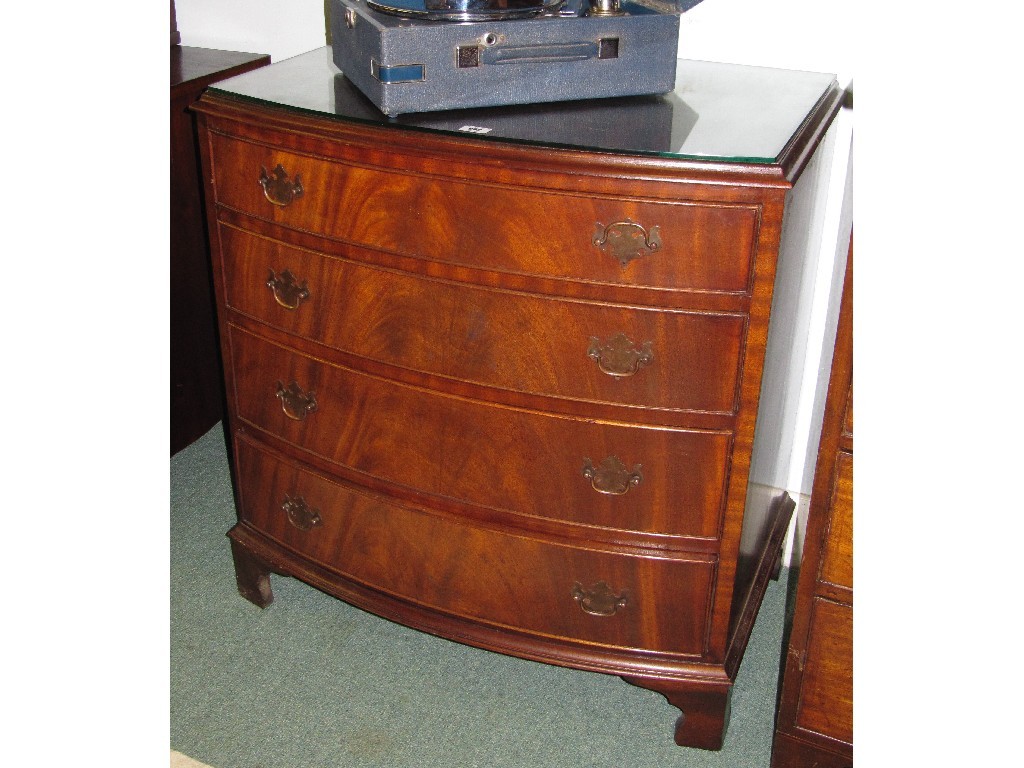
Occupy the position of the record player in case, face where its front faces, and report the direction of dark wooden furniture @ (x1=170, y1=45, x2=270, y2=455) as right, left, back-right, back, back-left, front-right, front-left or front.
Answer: back-right

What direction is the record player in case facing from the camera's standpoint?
toward the camera
